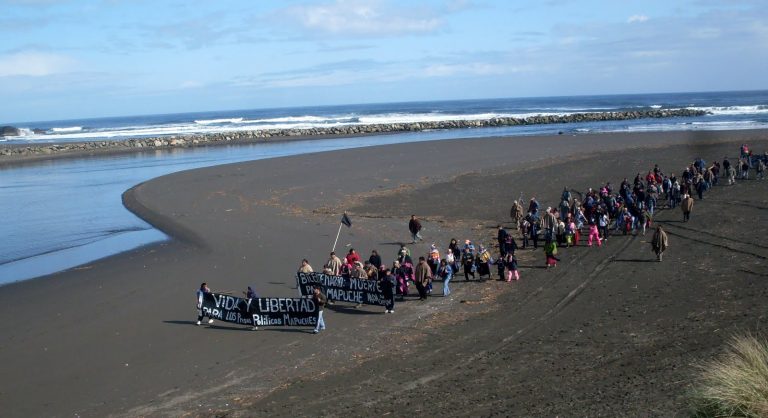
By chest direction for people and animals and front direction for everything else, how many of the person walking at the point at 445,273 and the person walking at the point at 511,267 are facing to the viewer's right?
0

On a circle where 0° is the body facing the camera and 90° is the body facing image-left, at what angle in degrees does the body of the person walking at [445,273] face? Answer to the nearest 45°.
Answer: approximately 45°

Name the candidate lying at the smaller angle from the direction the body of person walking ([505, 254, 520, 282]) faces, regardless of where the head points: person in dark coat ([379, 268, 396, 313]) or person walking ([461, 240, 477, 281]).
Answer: the person in dark coat

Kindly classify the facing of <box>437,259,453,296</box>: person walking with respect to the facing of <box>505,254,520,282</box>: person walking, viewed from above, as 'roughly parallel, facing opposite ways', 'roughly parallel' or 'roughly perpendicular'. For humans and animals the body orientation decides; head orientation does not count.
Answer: roughly parallel

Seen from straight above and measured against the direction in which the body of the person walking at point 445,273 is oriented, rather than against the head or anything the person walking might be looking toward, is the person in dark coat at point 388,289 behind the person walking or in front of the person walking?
in front

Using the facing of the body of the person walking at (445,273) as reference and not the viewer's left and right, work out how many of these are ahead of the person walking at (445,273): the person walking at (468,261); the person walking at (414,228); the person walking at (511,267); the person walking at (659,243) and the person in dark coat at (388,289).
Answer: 1

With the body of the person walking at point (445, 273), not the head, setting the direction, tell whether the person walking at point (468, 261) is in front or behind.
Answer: behind

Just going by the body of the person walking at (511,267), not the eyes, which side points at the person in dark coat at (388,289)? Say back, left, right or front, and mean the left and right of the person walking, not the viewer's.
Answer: front

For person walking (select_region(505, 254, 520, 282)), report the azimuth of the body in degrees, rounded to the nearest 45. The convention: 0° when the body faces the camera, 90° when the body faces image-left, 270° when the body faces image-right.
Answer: approximately 45°

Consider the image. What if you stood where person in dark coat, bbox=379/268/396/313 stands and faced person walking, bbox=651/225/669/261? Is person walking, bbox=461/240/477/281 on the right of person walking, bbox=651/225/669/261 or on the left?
left

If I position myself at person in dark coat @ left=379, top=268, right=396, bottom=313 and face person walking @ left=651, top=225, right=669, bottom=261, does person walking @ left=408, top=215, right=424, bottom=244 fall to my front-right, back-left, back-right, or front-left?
front-left

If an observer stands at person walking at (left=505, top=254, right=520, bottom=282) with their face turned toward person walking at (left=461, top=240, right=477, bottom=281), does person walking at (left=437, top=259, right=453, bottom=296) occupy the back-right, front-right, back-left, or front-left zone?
front-left

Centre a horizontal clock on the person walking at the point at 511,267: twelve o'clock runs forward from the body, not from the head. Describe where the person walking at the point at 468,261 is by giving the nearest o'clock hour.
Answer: the person walking at the point at 468,261 is roughly at 2 o'clock from the person walking at the point at 511,267.
